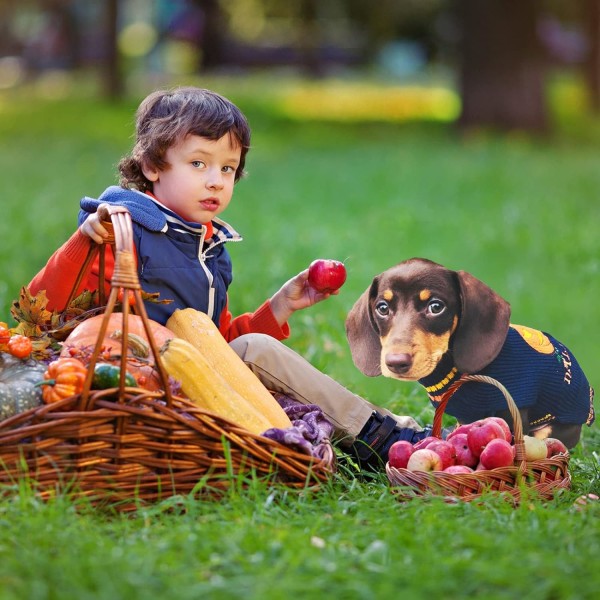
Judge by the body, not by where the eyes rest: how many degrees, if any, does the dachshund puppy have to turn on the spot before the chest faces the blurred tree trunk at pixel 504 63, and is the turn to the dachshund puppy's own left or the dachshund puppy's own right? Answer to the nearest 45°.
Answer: approximately 135° to the dachshund puppy's own right

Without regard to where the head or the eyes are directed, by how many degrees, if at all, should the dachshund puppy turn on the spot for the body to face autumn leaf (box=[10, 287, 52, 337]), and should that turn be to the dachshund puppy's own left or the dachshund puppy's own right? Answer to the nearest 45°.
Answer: approximately 45° to the dachshund puppy's own right

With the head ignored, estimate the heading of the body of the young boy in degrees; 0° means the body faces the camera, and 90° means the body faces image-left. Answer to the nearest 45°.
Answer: approximately 315°

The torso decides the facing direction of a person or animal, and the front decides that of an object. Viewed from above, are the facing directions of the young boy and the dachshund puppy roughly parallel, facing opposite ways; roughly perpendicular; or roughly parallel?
roughly perpendicular

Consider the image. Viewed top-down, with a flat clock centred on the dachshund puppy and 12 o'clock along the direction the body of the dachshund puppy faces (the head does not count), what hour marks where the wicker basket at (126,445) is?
The wicker basket is roughly at 12 o'clock from the dachshund puppy.

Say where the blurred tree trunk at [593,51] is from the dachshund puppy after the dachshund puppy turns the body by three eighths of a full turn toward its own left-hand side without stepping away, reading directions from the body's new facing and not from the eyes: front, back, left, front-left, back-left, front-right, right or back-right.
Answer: left

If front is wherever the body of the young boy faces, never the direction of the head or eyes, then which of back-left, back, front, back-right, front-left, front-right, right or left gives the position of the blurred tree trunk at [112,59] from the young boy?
back-left

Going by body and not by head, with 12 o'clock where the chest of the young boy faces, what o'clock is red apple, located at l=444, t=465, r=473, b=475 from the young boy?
The red apple is roughly at 12 o'clock from the young boy.
